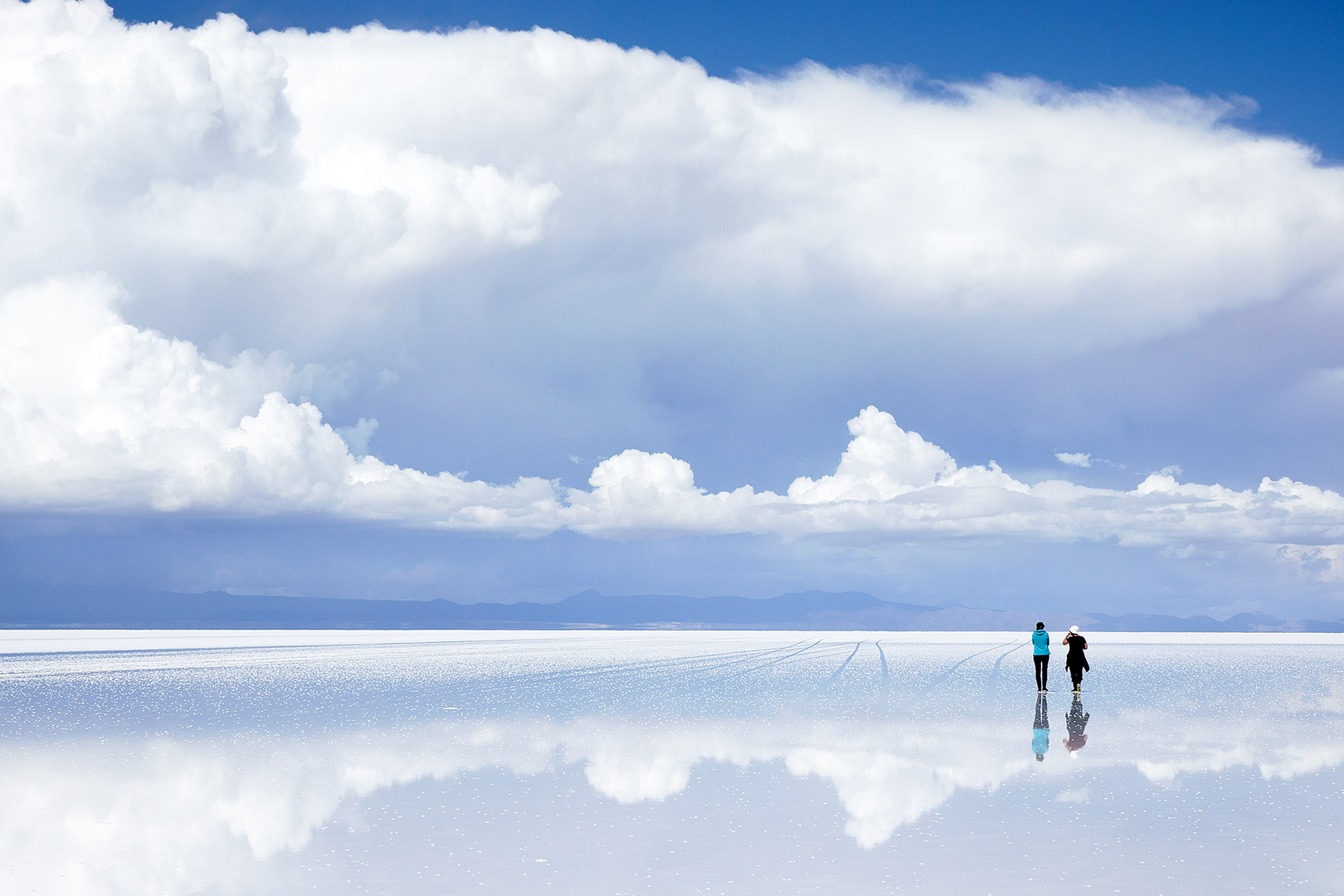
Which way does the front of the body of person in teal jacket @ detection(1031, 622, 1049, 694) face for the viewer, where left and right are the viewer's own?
facing away from the viewer

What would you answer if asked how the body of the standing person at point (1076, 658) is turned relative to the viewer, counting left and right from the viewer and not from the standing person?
facing away from the viewer

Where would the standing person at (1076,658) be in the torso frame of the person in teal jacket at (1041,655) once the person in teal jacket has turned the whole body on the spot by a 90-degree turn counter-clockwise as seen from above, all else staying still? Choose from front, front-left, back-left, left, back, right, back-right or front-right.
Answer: back-left
